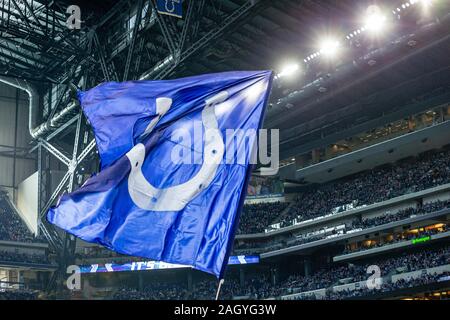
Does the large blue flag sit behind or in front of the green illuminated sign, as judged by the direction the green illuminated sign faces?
in front

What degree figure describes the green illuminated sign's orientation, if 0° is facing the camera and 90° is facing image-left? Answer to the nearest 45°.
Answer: approximately 45°

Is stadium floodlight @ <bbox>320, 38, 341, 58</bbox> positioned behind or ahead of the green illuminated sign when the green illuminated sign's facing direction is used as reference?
ahead

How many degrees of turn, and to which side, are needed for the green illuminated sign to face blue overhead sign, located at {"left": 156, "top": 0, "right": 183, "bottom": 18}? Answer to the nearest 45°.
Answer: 0° — it already faces it
